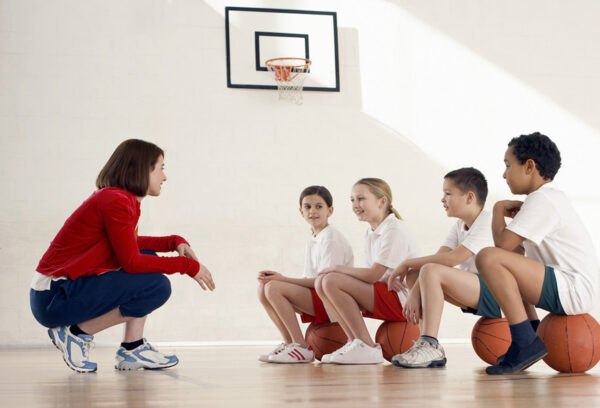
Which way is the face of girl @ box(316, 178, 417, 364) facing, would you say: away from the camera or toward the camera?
toward the camera

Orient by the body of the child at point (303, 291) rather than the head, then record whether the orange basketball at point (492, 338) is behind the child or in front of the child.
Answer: behind

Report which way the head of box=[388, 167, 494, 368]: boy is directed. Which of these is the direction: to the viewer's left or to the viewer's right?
to the viewer's left

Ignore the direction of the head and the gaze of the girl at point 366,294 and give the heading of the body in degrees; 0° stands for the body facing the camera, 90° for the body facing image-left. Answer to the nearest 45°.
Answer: approximately 90°

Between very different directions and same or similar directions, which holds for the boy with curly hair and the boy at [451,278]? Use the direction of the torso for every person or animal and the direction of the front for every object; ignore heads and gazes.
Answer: same or similar directions

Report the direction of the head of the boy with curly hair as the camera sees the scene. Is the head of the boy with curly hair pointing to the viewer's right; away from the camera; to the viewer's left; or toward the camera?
to the viewer's left

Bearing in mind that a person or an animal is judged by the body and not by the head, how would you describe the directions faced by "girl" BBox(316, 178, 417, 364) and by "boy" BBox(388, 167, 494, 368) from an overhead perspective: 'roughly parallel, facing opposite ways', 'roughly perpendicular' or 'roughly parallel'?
roughly parallel

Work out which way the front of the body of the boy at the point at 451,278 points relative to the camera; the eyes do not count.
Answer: to the viewer's left

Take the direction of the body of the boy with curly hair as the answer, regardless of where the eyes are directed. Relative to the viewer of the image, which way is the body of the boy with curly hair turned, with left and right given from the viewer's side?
facing to the left of the viewer

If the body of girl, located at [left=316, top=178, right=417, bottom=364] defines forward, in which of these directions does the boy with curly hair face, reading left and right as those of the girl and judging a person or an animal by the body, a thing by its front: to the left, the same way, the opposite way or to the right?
the same way

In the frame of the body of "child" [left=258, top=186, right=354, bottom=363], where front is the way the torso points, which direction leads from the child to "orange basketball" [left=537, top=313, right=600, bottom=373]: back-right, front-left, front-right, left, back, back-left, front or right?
back-left
